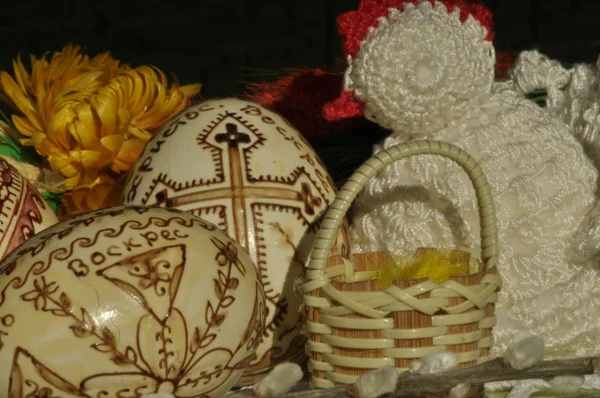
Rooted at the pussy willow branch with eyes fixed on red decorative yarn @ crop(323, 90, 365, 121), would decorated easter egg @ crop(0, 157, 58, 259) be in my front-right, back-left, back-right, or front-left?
front-left

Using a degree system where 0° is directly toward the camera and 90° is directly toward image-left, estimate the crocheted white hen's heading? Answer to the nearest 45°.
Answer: approximately 90°

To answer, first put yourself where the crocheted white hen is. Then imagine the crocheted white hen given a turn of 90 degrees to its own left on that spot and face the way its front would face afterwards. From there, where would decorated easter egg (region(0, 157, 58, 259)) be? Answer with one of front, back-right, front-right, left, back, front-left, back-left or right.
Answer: right

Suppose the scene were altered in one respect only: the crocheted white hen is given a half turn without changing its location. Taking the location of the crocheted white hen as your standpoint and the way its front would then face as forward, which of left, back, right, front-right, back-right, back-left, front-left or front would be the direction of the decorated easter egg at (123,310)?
back-right
